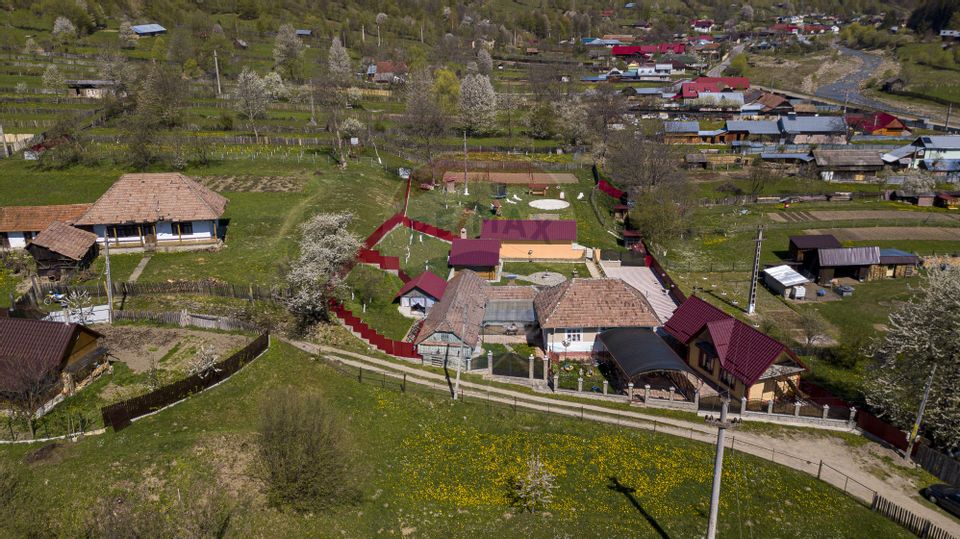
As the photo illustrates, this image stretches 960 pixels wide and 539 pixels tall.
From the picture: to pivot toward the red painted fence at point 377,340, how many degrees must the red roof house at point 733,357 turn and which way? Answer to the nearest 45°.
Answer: approximately 45° to its right

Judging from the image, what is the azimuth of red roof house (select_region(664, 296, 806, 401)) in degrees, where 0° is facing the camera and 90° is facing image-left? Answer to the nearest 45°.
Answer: approximately 45°

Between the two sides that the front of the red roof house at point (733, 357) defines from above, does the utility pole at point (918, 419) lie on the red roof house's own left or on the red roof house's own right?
on the red roof house's own left

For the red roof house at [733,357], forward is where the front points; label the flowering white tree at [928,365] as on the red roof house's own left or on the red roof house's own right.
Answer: on the red roof house's own left

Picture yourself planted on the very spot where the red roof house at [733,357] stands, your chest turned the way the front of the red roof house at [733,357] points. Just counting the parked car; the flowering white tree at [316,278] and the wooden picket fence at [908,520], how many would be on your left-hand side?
2
